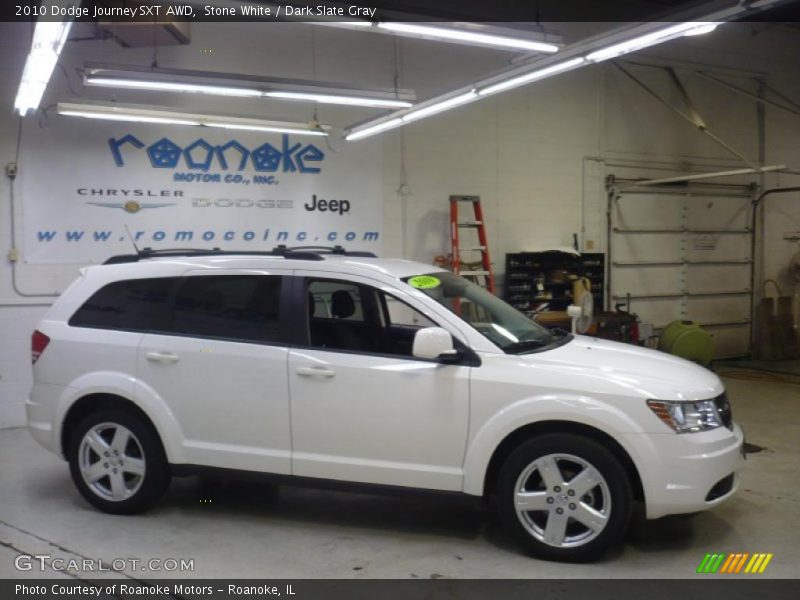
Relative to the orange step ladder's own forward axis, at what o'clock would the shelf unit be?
The shelf unit is roughly at 8 o'clock from the orange step ladder.

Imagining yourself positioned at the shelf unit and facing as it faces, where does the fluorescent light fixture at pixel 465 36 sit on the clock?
The fluorescent light fixture is roughly at 12 o'clock from the shelf unit.

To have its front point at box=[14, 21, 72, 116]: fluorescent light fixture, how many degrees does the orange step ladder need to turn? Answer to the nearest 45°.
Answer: approximately 45° to its right

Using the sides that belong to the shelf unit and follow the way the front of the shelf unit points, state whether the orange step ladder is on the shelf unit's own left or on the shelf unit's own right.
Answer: on the shelf unit's own right

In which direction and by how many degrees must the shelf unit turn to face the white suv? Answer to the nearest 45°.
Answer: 0° — it already faces it

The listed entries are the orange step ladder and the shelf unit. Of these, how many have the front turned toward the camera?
2

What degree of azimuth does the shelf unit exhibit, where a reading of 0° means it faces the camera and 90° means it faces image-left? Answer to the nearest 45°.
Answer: approximately 0°

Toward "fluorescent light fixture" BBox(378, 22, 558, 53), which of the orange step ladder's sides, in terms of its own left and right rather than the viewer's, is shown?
front

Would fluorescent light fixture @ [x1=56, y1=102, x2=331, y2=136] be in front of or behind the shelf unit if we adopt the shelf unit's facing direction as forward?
in front

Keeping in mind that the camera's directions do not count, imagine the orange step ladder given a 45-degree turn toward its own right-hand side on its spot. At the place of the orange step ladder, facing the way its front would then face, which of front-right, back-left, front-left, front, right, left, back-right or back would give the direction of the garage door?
back
